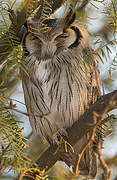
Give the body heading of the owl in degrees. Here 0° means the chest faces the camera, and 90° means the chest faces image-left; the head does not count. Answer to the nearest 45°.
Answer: approximately 45°
